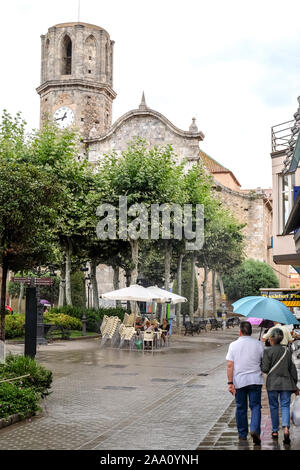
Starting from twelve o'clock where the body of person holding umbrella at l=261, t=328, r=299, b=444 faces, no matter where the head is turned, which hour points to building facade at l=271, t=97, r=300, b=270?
The building facade is roughly at 12 o'clock from the person holding umbrella.

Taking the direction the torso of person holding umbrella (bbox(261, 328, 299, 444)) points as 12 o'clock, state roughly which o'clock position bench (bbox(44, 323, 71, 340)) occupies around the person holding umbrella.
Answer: The bench is roughly at 11 o'clock from the person holding umbrella.

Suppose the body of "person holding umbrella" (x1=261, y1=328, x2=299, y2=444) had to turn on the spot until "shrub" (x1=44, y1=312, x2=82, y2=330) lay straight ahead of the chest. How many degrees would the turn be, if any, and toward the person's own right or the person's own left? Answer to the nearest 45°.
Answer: approximately 45° to the person's own left

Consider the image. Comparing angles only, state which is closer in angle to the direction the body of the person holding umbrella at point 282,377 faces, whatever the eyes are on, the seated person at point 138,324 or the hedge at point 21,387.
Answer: the seated person

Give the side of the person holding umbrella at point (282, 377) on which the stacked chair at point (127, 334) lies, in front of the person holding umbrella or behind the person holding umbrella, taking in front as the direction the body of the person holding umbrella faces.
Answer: in front

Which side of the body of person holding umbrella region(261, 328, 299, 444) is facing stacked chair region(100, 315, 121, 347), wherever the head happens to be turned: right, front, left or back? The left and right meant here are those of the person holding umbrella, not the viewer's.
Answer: front

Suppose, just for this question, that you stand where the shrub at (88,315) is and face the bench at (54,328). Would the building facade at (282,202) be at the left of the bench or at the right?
left

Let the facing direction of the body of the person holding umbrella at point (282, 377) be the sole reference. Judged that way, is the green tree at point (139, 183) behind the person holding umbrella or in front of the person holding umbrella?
in front

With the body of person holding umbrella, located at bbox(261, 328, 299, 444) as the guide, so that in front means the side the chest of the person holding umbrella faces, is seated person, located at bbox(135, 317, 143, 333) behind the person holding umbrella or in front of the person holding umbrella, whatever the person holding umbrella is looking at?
in front

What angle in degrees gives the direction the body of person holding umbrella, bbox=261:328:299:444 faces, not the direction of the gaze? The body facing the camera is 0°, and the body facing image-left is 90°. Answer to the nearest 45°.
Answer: approximately 180°

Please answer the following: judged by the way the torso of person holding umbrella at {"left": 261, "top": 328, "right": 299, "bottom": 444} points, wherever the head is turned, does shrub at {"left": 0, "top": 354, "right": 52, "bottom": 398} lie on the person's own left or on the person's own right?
on the person's own left

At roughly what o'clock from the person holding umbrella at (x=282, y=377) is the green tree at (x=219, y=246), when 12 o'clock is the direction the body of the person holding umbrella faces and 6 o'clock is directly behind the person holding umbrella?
The green tree is roughly at 12 o'clock from the person holding umbrella.
